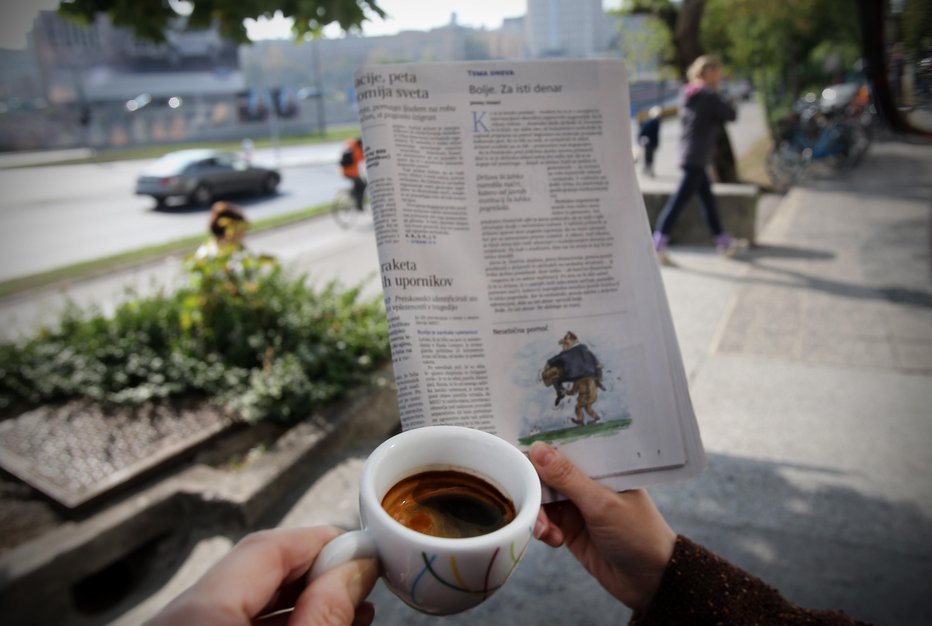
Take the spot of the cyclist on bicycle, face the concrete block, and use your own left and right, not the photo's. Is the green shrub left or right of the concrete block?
right
